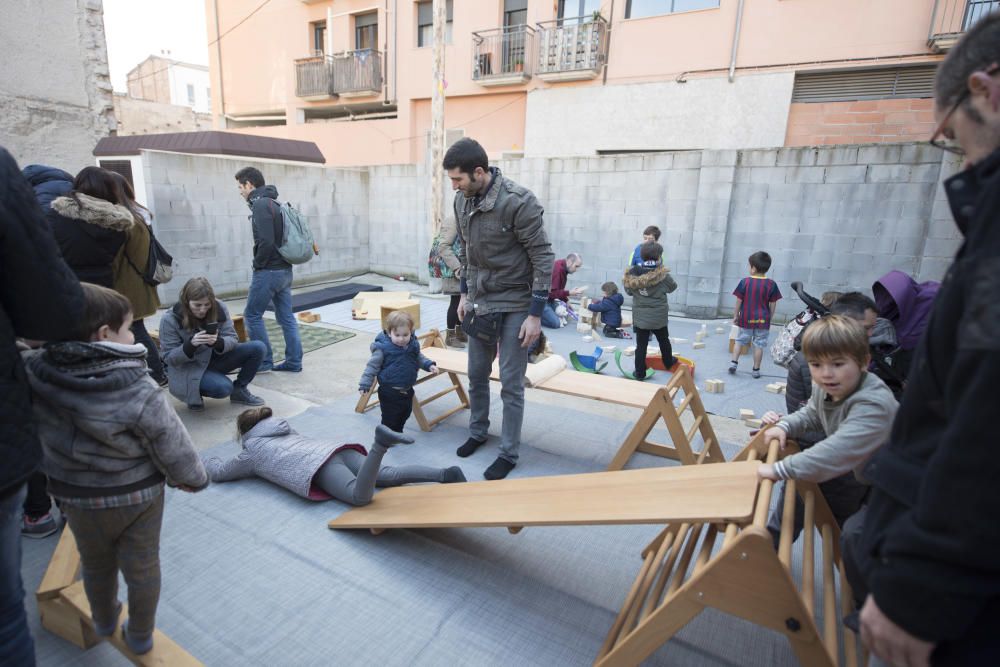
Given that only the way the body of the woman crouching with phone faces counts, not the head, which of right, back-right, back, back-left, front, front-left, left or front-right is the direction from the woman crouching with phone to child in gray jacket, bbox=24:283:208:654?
front-right

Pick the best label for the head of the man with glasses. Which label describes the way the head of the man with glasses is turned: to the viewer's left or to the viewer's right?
to the viewer's left

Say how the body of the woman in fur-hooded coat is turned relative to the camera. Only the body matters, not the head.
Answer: away from the camera

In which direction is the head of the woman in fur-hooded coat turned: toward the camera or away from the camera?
away from the camera

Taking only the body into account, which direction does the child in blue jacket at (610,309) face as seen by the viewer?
to the viewer's left

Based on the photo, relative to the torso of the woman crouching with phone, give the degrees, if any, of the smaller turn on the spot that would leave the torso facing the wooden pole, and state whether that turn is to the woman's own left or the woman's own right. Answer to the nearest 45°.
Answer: approximately 90° to the woman's own left

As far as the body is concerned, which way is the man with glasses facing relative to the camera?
to the viewer's left
